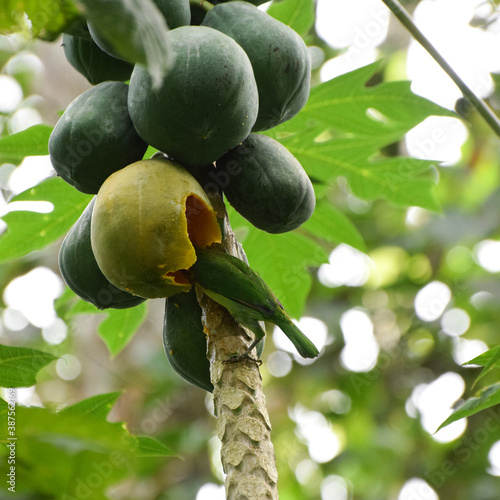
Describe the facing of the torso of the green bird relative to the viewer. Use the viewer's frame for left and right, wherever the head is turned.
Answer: facing to the left of the viewer

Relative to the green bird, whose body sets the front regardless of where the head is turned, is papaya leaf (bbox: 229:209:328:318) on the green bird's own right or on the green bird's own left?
on the green bird's own right

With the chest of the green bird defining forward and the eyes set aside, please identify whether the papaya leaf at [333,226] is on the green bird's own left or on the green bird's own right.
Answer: on the green bird's own right
